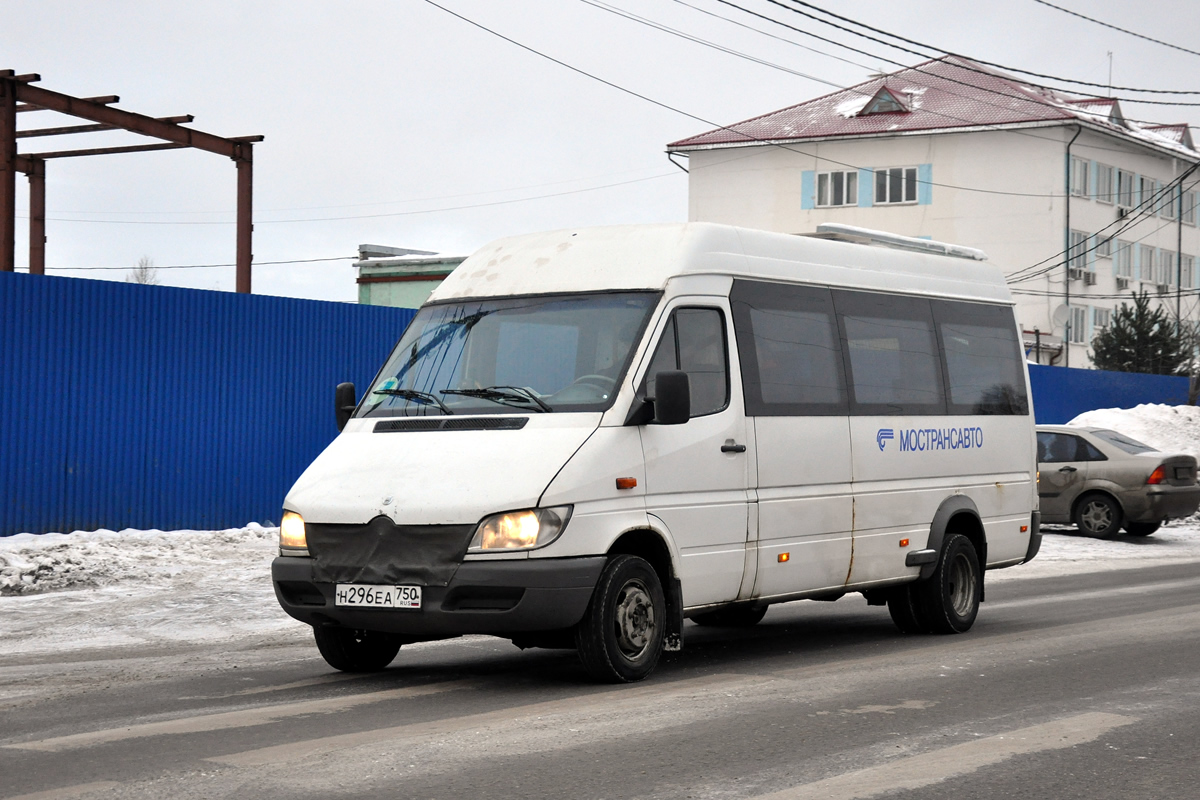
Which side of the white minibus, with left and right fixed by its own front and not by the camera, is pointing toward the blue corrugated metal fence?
right

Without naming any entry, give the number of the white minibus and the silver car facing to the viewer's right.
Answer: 0

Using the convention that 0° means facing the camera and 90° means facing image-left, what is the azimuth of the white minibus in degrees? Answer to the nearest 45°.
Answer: approximately 45°

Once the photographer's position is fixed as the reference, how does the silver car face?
facing away from the viewer and to the left of the viewer

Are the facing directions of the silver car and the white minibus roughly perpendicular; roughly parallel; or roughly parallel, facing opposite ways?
roughly perpendicular

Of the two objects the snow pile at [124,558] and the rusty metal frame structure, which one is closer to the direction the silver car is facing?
the rusty metal frame structure

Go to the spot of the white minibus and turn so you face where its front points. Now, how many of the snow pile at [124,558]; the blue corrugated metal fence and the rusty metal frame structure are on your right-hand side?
3

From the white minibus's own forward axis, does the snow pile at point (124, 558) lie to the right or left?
on its right

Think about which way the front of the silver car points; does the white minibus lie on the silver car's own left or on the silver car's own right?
on the silver car's own left

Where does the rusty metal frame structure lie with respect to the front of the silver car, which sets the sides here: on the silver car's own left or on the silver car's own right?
on the silver car's own left

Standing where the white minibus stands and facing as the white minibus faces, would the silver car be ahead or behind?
behind

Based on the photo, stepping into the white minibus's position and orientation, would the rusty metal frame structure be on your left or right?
on your right

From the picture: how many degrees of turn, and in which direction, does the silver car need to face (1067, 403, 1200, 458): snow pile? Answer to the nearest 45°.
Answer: approximately 45° to its right
